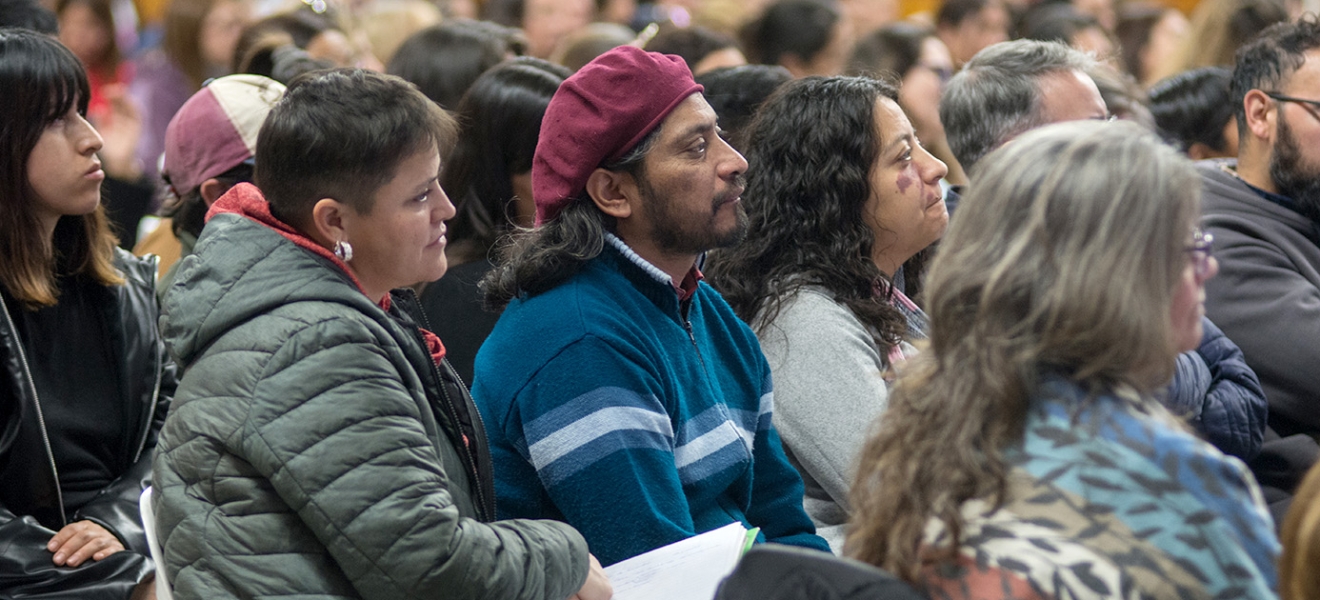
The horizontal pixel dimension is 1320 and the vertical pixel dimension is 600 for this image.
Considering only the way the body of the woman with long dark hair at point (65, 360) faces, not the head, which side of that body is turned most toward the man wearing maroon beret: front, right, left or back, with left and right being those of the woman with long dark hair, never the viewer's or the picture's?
front

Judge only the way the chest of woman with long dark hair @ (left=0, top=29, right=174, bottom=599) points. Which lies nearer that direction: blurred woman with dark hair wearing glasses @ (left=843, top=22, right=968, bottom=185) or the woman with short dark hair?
the woman with short dark hair

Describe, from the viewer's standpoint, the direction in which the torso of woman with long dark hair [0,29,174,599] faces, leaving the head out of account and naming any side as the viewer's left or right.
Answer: facing the viewer and to the right of the viewer

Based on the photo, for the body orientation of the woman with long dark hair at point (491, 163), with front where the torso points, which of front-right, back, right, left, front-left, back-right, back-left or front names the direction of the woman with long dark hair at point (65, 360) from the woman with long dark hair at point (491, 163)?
back-right

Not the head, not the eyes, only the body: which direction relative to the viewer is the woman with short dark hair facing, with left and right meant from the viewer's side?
facing to the right of the viewer

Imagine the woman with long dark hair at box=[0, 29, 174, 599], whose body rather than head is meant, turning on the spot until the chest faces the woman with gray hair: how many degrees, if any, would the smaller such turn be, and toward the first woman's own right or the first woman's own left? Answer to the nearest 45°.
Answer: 0° — they already face them

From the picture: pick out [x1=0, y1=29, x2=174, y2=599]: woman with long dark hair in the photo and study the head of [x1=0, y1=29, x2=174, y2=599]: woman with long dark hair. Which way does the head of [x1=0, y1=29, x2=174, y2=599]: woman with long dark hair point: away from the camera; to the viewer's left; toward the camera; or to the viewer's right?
to the viewer's right

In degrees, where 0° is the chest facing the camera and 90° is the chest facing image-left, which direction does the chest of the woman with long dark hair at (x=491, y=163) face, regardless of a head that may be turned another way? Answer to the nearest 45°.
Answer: approximately 270°

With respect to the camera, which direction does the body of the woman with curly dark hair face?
to the viewer's right

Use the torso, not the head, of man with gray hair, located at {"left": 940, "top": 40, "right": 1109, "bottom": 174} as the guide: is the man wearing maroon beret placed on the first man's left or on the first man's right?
on the first man's right

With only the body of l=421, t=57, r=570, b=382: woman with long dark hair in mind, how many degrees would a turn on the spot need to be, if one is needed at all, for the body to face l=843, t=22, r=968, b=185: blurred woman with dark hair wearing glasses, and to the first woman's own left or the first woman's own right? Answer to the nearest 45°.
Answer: approximately 45° to the first woman's own left

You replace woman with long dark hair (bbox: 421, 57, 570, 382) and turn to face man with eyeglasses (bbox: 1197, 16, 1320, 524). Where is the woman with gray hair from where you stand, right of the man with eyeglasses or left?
right

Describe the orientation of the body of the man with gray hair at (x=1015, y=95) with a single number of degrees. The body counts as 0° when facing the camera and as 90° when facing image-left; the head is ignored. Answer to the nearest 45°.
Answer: approximately 270°

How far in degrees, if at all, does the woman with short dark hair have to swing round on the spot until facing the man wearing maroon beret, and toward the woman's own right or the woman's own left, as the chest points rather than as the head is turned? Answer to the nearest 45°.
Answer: approximately 45° to the woman's own left
